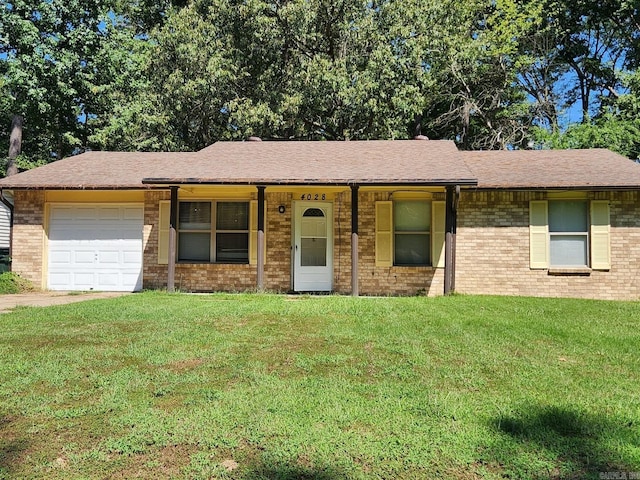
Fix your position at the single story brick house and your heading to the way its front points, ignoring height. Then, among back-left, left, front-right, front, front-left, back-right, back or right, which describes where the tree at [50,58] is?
back-right

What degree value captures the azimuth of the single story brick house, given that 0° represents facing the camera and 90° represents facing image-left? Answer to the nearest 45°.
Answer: approximately 0°
